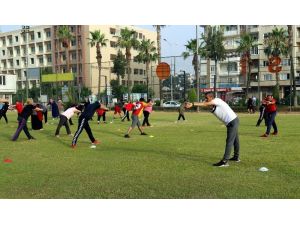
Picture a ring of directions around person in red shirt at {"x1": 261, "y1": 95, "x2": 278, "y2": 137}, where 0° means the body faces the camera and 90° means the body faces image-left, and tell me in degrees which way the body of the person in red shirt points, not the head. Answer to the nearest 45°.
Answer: approximately 45°

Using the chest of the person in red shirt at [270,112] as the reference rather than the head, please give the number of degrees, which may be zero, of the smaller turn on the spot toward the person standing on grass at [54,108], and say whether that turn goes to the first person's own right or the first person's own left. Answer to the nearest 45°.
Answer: approximately 90° to the first person's own right
